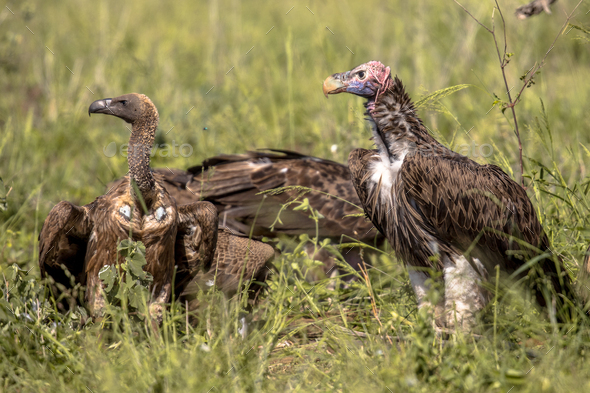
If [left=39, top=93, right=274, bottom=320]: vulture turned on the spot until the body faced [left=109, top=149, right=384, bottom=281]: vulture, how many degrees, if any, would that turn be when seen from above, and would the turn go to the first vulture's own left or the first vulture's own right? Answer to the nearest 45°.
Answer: approximately 135° to the first vulture's own left

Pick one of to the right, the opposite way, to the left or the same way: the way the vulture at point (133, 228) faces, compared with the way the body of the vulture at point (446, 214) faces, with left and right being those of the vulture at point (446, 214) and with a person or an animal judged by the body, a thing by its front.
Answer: to the left

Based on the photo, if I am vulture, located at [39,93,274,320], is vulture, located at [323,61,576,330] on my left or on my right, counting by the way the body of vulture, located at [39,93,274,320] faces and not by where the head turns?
on my left

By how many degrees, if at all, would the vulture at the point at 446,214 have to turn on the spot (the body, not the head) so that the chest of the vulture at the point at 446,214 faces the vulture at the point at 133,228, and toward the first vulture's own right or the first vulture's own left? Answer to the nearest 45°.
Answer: approximately 45° to the first vulture's own right

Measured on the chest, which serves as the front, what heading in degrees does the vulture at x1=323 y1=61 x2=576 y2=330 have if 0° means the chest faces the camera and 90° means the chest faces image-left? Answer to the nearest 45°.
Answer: approximately 45°

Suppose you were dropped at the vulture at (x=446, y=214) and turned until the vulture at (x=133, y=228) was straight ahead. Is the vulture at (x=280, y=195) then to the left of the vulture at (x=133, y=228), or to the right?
right

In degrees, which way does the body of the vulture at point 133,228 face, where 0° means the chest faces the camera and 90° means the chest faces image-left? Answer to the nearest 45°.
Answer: approximately 0°

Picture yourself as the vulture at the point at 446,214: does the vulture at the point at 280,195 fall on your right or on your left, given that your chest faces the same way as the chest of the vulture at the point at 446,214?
on your right
